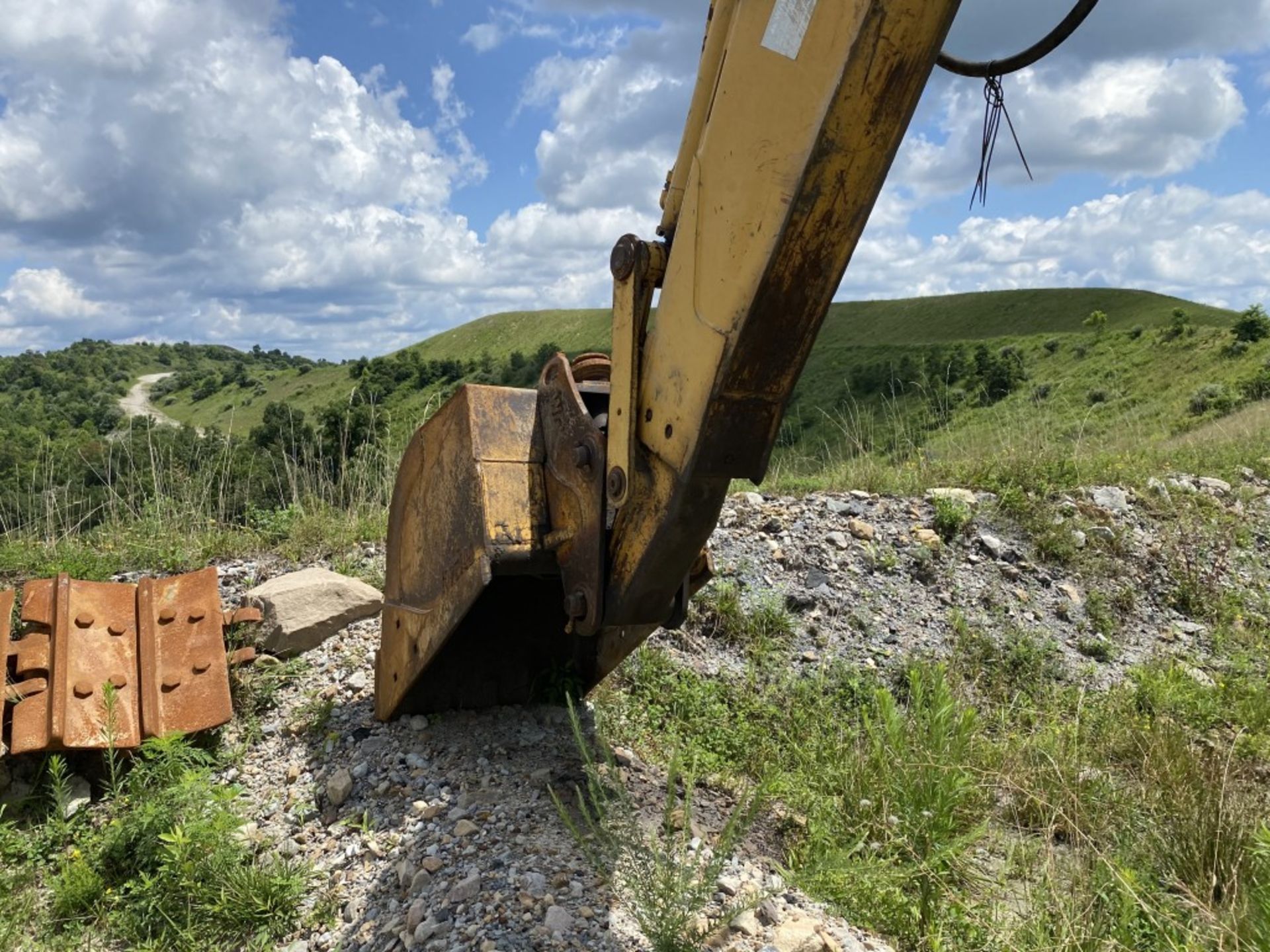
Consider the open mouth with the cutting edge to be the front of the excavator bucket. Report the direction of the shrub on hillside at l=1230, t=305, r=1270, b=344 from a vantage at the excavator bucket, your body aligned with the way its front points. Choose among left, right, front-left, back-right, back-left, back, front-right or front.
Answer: left

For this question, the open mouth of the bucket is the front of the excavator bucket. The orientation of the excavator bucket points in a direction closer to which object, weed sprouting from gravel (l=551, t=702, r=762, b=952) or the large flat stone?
the weed sprouting from gravel

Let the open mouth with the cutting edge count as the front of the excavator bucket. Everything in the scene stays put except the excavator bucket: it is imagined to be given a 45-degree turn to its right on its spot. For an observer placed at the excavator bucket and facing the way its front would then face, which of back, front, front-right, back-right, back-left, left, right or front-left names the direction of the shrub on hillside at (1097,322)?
back-left

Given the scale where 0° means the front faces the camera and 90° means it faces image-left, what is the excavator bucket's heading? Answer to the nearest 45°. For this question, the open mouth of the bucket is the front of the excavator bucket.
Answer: approximately 315°

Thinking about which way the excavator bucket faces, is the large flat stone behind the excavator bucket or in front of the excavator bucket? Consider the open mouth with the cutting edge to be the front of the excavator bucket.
behind

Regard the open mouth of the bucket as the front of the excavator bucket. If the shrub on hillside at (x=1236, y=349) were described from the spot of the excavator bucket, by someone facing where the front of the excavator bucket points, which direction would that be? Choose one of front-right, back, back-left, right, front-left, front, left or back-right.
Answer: left

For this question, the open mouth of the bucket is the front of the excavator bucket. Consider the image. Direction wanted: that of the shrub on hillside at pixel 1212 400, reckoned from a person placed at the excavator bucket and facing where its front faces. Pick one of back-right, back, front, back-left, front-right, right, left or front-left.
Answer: left

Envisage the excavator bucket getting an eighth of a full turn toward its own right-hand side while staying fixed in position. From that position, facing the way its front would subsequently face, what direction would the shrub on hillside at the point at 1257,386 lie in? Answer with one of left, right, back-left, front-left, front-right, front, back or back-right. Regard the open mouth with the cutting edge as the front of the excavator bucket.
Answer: back-left

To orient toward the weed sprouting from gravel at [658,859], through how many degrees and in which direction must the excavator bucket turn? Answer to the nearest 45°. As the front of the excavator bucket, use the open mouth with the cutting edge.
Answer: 0° — it already faces it

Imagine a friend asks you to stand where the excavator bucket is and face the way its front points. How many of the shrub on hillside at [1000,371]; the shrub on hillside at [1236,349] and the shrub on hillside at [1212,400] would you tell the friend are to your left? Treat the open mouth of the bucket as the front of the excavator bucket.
3
